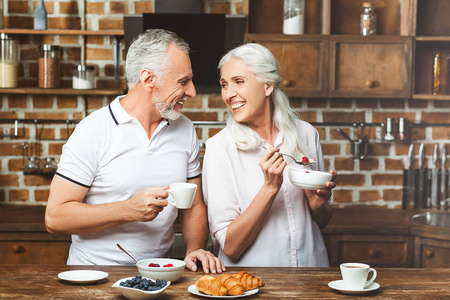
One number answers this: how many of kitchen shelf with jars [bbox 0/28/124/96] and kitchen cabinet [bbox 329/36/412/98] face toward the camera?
2

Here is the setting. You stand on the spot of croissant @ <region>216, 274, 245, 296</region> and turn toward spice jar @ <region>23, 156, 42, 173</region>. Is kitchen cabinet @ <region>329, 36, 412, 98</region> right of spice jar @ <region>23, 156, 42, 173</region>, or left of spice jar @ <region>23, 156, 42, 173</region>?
right

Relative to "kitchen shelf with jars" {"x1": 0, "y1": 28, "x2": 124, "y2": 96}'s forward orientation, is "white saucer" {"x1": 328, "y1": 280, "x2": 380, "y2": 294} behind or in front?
in front

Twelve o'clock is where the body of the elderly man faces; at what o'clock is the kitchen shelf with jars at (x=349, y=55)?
The kitchen shelf with jars is roughly at 9 o'clock from the elderly man.

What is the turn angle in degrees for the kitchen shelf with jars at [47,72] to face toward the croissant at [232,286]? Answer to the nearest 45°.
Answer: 0° — it already faces it

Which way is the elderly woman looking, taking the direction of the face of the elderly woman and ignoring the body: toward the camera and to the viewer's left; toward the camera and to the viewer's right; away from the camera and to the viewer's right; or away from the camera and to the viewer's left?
toward the camera and to the viewer's left

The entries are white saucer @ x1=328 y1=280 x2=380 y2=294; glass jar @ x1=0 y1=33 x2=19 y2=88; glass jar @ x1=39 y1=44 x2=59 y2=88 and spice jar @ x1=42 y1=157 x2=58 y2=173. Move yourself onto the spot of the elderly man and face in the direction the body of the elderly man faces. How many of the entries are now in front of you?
1

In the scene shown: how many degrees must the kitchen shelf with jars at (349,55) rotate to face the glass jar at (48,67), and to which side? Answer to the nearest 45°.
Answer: approximately 90° to its right

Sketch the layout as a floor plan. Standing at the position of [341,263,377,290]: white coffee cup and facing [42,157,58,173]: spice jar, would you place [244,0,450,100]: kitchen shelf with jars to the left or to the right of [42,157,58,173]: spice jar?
right

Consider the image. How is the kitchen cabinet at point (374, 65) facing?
toward the camera

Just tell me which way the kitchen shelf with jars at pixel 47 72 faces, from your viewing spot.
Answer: facing the viewer

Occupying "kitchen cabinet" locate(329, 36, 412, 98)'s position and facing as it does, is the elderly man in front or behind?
in front

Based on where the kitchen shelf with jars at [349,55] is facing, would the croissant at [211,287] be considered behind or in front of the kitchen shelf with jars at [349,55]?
in front

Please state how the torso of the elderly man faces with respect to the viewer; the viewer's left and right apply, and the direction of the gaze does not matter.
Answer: facing the viewer and to the right of the viewer

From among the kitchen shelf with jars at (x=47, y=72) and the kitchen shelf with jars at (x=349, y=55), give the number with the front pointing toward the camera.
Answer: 2

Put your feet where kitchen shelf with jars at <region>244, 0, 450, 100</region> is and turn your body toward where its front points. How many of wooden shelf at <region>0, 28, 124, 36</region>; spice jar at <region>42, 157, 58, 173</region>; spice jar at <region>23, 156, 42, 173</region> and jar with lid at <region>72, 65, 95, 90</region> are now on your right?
4

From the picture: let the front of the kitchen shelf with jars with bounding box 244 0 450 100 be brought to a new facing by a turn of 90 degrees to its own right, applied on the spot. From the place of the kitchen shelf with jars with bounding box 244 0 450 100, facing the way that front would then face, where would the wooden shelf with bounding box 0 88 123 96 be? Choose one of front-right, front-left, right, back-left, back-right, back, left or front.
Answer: front

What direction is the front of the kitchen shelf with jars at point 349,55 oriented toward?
toward the camera

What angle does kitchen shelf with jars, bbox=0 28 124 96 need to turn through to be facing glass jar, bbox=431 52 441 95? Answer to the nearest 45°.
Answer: approximately 90° to its left
